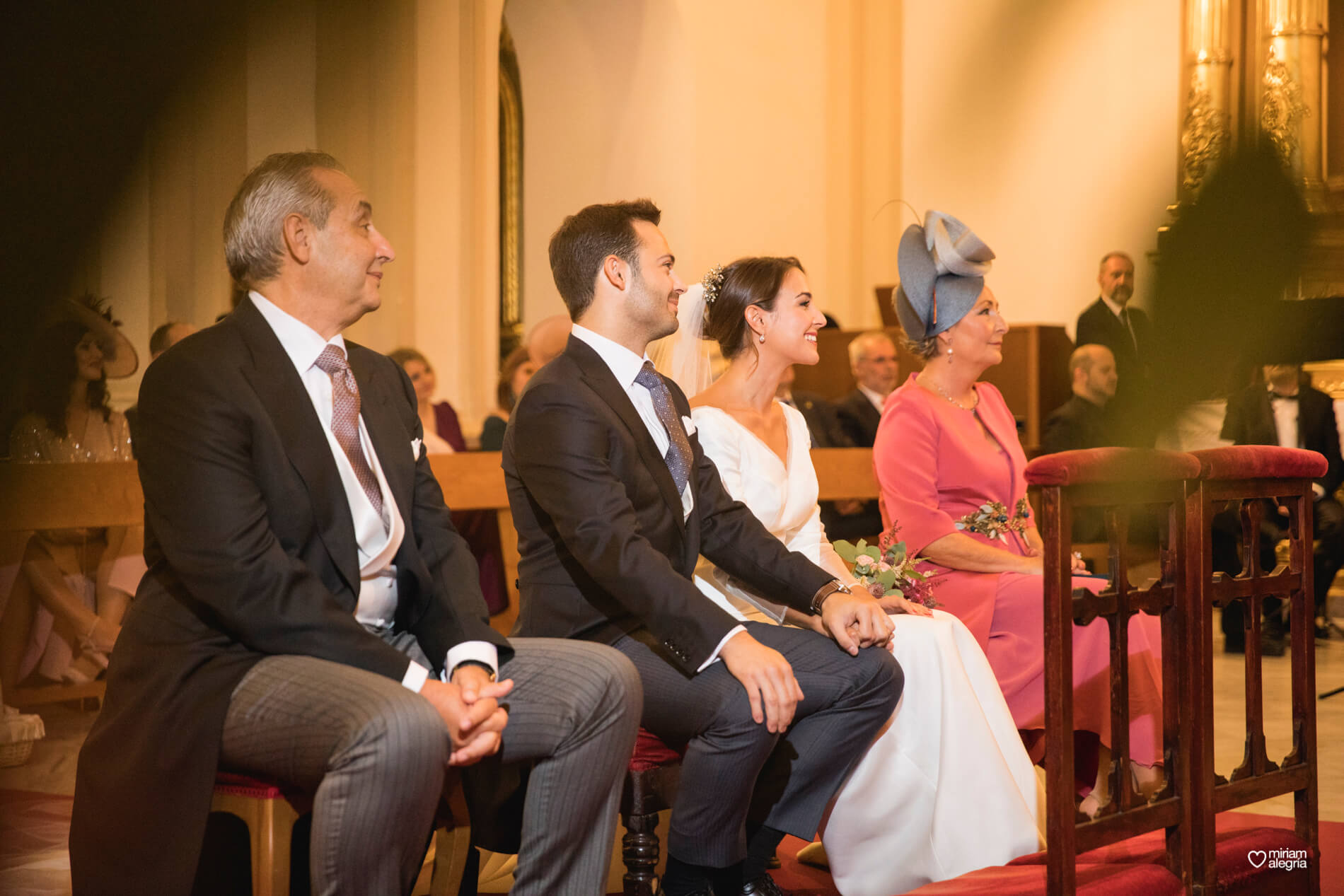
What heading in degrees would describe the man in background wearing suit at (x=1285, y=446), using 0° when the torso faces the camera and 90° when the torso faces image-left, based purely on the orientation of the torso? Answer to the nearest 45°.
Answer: approximately 0°

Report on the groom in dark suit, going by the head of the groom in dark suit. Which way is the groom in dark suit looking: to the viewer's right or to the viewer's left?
to the viewer's right

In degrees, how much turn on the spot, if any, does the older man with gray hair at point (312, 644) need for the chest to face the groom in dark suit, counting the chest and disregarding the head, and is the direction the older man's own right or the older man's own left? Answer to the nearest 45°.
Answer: approximately 90° to the older man's own left

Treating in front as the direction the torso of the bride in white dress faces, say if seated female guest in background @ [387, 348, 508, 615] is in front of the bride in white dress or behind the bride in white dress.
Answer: behind

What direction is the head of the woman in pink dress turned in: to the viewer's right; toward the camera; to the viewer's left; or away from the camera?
to the viewer's right
